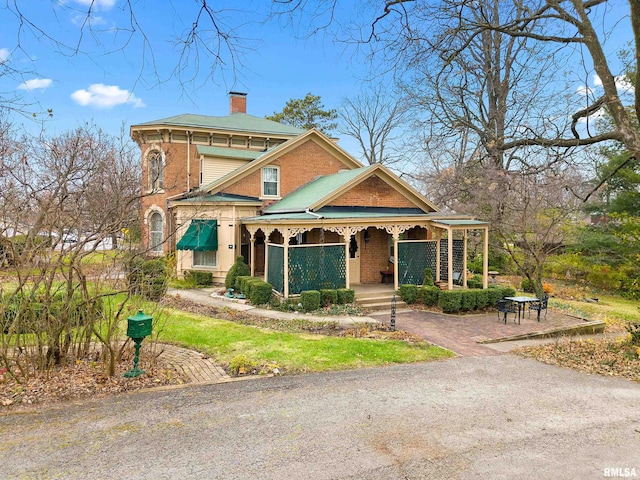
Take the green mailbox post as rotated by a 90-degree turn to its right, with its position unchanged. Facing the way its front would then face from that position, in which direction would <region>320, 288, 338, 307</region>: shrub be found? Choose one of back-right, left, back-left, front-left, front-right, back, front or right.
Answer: back

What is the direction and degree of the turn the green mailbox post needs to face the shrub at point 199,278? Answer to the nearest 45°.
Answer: approximately 135° to its left

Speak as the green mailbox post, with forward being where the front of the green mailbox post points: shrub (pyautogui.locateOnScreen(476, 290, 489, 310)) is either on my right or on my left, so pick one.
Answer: on my left

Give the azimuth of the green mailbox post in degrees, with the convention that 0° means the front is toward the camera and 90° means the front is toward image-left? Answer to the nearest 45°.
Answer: approximately 315°

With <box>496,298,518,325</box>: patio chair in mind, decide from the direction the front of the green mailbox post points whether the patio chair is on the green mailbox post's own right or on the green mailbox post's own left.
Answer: on the green mailbox post's own left

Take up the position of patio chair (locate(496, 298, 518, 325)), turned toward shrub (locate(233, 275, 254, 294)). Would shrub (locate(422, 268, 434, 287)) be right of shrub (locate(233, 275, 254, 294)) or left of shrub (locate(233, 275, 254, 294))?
right

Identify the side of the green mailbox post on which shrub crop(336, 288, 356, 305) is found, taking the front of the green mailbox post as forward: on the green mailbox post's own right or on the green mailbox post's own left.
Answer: on the green mailbox post's own left
